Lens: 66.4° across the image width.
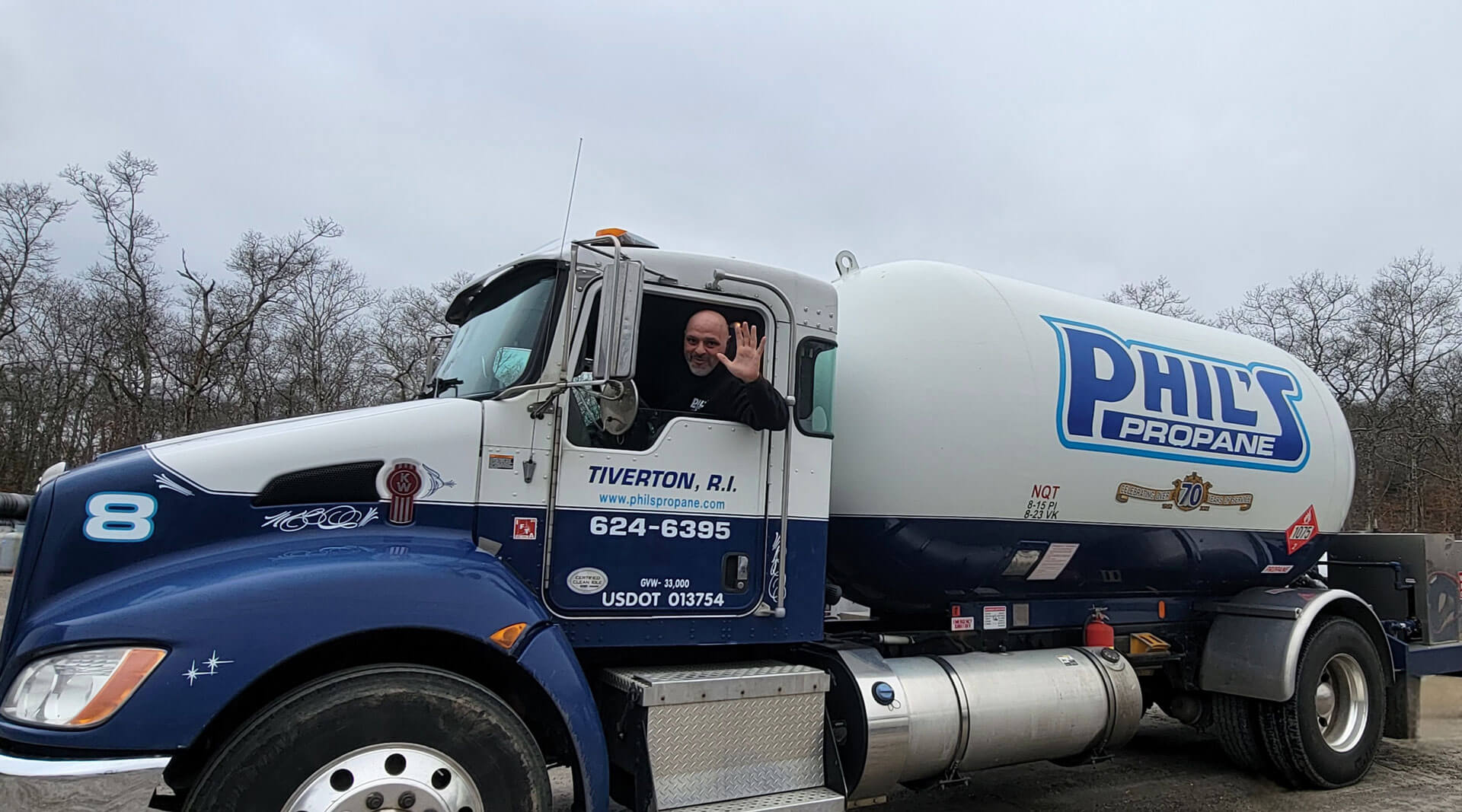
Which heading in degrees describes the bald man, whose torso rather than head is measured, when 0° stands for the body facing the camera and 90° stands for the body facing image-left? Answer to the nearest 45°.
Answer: approximately 45°

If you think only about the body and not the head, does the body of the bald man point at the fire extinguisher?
no

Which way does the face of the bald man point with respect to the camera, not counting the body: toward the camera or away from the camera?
toward the camera
